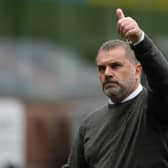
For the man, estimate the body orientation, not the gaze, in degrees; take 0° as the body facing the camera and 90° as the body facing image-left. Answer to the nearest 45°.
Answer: approximately 45°
